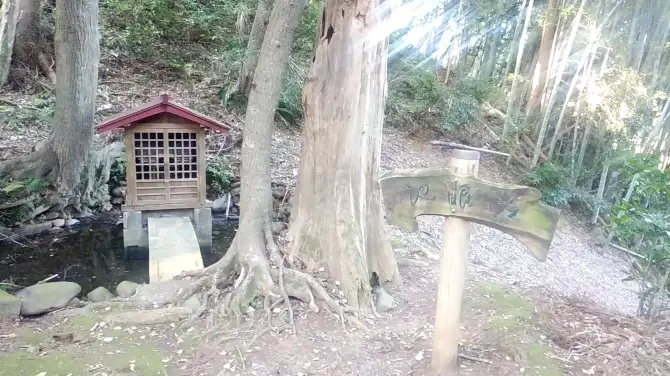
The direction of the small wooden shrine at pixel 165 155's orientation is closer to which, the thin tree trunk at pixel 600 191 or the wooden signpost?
the wooden signpost

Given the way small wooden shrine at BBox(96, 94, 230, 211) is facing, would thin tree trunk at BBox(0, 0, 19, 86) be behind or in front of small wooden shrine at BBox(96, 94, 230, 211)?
behind

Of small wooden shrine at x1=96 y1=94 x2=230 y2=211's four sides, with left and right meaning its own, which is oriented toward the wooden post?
front

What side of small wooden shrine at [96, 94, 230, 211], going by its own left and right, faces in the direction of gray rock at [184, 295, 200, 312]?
front

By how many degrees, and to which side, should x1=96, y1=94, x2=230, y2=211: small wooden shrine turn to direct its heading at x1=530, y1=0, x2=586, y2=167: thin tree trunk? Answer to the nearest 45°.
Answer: approximately 90° to its left

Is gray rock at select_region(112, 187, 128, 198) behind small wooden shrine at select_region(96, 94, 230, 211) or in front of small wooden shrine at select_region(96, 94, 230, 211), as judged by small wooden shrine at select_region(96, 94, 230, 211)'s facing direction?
behind

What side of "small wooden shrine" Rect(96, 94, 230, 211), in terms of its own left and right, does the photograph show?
front

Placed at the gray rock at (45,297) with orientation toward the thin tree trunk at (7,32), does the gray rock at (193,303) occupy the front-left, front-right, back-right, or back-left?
back-right

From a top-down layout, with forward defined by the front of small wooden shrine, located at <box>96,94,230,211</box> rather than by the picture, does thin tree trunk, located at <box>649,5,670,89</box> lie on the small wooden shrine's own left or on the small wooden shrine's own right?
on the small wooden shrine's own left

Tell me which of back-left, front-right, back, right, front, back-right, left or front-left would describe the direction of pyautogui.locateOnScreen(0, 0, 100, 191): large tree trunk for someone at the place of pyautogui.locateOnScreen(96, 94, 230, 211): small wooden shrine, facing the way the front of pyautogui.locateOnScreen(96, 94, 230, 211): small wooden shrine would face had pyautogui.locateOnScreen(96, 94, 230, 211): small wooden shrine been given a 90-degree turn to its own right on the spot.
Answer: front-right

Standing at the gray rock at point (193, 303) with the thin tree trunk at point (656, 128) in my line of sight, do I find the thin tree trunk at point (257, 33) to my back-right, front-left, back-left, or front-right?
front-left

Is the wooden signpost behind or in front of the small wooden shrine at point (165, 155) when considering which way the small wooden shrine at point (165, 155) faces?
in front

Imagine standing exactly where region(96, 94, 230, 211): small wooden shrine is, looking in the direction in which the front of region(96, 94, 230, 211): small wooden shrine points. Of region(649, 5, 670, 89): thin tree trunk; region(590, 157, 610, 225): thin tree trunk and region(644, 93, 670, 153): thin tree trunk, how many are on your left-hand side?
3

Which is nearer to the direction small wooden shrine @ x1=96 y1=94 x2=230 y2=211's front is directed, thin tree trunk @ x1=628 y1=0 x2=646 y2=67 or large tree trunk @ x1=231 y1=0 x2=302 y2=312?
the large tree trunk

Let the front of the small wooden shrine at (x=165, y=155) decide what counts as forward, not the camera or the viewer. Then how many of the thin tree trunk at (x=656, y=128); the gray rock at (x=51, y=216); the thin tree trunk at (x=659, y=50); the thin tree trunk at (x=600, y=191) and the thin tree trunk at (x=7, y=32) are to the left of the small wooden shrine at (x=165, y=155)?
3
